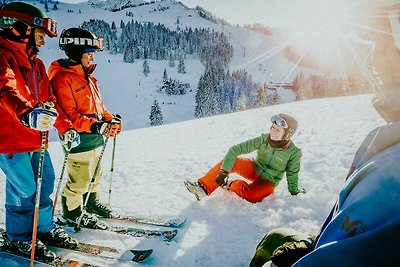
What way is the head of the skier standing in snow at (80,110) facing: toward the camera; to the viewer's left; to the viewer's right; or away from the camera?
to the viewer's right

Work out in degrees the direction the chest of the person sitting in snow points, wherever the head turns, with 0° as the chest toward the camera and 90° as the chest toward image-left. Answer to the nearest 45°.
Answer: approximately 45°

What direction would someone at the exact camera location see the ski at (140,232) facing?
facing to the right of the viewer

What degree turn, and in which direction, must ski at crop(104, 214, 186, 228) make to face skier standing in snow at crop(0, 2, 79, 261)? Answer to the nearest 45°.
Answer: approximately 135° to its right

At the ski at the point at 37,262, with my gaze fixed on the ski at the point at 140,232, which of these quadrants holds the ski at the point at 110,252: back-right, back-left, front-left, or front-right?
front-right

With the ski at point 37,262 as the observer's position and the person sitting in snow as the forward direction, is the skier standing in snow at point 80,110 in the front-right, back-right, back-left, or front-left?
front-left

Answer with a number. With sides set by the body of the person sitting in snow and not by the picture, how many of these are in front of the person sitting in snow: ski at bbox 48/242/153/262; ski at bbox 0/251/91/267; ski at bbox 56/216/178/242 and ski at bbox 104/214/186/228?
4

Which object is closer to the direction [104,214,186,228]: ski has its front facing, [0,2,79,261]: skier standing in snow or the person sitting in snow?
the person sitting in snow

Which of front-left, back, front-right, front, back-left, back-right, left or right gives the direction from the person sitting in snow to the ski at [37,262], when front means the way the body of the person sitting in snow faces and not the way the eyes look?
front

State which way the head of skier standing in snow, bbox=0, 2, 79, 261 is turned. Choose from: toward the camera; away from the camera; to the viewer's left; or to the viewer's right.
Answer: to the viewer's right

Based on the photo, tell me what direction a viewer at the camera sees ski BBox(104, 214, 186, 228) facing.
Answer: facing to the right of the viewer

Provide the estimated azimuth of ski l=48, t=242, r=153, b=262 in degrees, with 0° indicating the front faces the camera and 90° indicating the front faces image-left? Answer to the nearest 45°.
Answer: approximately 270°

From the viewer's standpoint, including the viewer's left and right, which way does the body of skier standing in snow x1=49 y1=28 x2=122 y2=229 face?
facing to the right of the viewer

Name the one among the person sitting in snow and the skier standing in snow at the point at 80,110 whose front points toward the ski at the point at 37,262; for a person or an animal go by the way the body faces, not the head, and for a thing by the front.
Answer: the person sitting in snow
